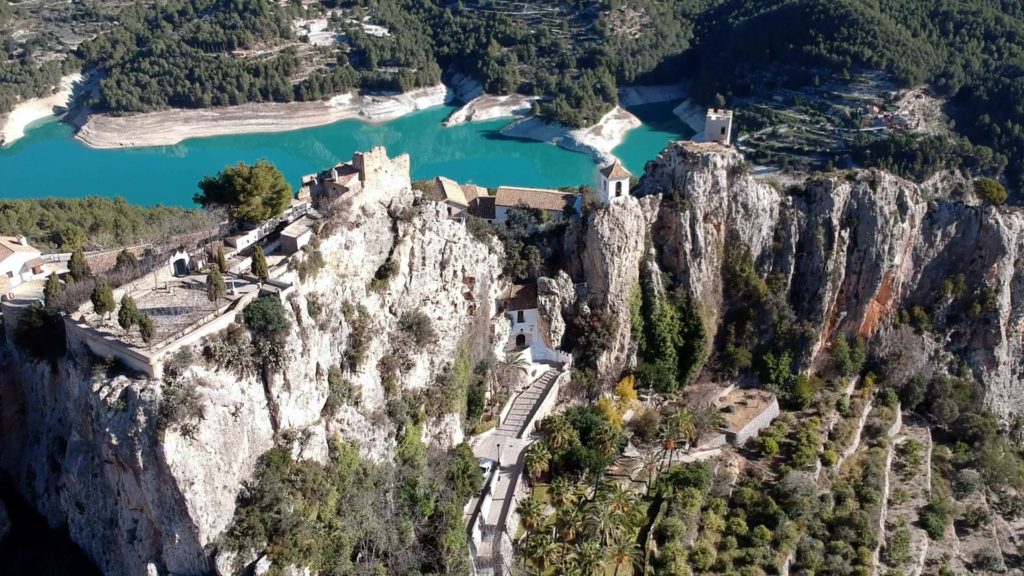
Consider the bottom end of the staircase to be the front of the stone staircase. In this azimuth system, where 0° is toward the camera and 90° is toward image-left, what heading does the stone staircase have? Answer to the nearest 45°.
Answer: approximately 45°

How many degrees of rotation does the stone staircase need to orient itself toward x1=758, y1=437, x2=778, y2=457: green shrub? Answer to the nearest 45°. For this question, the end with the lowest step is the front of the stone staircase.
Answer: approximately 135° to its left

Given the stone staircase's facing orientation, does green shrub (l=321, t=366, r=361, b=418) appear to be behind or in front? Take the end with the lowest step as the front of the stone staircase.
in front

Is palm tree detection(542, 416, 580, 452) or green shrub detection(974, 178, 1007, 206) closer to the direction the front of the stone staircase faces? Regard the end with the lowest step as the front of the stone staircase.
the palm tree

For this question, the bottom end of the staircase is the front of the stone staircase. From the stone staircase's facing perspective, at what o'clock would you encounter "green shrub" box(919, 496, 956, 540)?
The green shrub is roughly at 8 o'clock from the stone staircase.

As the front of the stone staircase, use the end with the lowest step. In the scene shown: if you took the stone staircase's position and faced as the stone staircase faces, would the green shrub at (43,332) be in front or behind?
in front

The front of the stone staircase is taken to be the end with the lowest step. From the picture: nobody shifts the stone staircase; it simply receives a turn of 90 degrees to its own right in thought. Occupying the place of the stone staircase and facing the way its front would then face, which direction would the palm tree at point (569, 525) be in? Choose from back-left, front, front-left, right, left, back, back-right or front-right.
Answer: back-left

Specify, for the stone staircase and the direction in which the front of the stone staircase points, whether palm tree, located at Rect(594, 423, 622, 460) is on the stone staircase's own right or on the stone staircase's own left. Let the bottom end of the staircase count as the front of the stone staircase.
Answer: on the stone staircase's own left

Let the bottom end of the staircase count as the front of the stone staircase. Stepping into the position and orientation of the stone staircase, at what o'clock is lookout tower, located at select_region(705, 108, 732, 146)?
The lookout tower is roughly at 6 o'clock from the stone staircase.

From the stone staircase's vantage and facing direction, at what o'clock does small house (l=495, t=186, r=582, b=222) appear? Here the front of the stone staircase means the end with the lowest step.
The small house is roughly at 5 o'clock from the stone staircase.

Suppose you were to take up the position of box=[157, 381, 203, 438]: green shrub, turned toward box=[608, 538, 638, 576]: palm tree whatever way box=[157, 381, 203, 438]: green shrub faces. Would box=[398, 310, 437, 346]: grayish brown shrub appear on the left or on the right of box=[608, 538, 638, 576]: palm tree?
left
